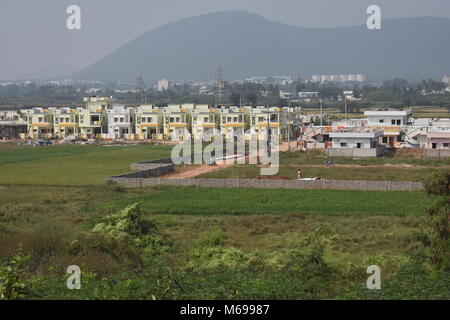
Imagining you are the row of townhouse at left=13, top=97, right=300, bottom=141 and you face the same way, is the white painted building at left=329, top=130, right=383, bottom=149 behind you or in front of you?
in front

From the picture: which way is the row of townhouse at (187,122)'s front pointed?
toward the camera

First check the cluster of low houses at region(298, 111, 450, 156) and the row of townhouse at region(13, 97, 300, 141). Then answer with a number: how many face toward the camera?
2

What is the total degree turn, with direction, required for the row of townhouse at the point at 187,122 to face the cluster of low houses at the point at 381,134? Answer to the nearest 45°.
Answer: approximately 45° to its left

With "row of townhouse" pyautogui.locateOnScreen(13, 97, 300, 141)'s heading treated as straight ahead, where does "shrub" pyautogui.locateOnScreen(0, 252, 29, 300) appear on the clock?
The shrub is roughly at 12 o'clock from the row of townhouse.

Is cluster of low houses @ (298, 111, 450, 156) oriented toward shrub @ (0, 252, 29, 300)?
yes

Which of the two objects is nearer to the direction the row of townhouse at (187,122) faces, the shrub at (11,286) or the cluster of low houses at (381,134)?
the shrub

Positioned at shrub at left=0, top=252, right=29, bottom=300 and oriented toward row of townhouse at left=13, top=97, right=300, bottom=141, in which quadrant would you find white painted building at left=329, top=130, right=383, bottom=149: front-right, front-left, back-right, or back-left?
front-right

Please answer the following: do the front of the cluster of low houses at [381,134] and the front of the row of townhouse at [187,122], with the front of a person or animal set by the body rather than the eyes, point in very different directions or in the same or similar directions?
same or similar directions

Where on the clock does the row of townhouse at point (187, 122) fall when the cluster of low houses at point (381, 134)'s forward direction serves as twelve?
the row of townhouse at point (187, 122) is roughly at 4 o'clock from the cluster of low houses at point (381, 134).

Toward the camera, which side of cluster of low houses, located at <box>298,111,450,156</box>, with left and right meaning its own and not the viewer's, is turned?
front

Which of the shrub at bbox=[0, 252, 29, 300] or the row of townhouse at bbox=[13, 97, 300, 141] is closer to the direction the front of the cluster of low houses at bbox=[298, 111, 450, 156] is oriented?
the shrub
